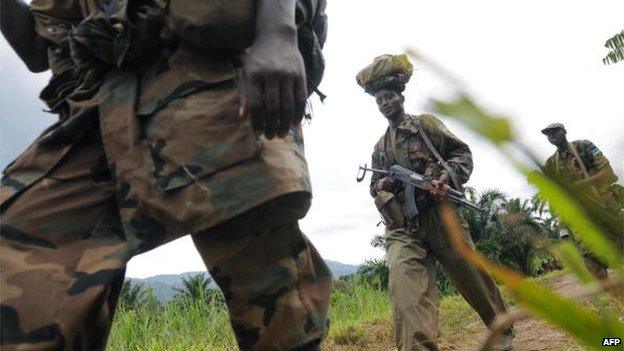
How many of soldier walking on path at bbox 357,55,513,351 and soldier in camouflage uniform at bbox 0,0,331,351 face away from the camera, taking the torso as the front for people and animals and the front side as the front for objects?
0

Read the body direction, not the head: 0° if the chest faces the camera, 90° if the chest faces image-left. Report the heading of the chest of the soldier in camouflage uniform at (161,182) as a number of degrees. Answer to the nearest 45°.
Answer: approximately 45°

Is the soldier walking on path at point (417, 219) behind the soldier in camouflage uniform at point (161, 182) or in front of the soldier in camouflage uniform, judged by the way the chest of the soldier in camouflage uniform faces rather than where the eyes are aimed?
behind

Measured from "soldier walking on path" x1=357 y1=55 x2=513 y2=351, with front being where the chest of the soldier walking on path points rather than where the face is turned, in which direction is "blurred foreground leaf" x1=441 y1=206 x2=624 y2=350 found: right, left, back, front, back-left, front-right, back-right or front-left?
front-left

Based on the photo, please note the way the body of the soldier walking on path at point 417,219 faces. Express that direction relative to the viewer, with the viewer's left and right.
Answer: facing the viewer and to the left of the viewer
